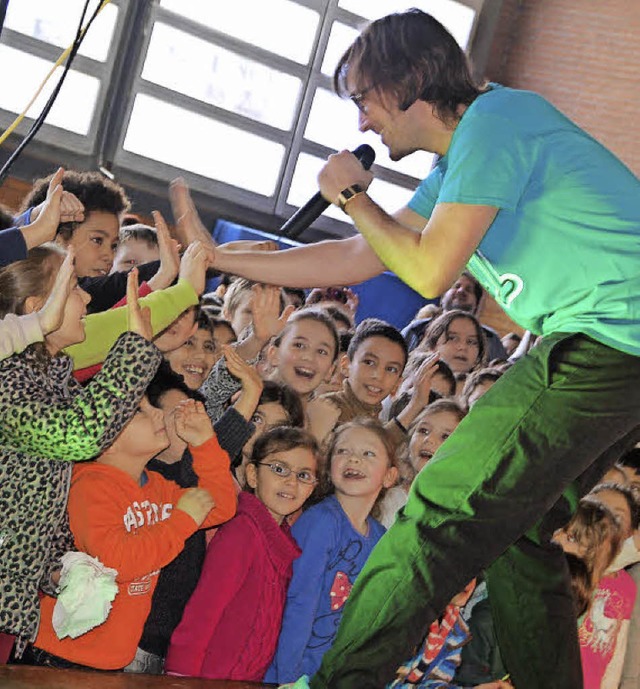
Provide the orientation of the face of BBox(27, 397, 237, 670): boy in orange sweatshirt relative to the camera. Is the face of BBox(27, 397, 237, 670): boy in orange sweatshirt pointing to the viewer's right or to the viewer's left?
to the viewer's right

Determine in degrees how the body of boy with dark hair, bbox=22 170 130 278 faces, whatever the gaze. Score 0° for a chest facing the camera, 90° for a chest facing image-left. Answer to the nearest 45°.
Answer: approximately 315°

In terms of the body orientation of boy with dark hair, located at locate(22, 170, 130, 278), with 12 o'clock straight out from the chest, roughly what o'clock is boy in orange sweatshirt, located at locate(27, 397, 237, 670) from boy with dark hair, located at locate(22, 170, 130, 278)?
boy in orange sweatshirt, located at locate(27, 397, 237, 670) is roughly at 1 o'clock from boy with dark hair, located at locate(22, 170, 130, 278).

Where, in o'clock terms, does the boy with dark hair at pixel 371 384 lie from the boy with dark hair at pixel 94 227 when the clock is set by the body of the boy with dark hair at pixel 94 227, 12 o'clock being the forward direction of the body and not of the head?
the boy with dark hair at pixel 371 384 is roughly at 10 o'clock from the boy with dark hair at pixel 94 227.

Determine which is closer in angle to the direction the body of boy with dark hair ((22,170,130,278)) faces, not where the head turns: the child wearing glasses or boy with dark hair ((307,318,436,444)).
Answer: the child wearing glasses

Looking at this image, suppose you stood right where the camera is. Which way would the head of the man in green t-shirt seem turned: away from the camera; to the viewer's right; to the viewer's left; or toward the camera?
to the viewer's left

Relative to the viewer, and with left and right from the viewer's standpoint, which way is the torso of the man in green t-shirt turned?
facing to the left of the viewer

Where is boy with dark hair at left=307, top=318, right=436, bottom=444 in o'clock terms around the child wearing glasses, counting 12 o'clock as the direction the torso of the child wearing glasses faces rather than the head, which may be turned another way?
The boy with dark hair is roughly at 8 o'clock from the child wearing glasses.

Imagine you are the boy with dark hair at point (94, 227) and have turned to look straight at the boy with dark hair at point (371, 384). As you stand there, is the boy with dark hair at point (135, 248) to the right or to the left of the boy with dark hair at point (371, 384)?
left

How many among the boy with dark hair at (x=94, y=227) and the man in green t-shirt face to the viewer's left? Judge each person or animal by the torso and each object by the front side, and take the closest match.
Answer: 1

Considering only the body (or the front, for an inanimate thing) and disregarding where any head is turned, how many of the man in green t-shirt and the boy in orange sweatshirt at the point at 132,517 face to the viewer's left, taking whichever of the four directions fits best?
1

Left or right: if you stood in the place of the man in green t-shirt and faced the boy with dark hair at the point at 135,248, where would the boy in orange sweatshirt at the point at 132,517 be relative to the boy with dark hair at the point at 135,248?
left

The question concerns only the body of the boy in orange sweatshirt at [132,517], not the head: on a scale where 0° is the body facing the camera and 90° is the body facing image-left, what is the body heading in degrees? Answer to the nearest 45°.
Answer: approximately 315°
